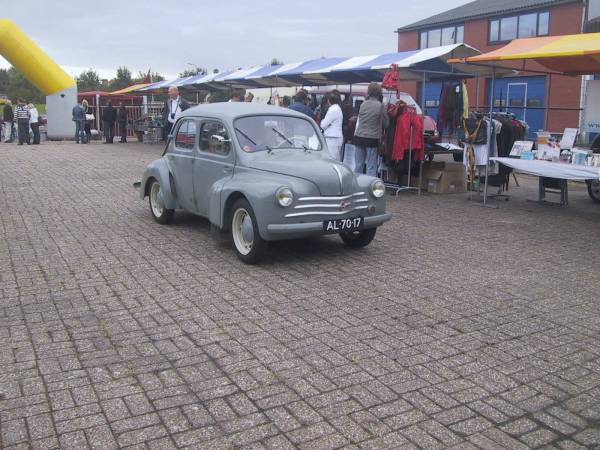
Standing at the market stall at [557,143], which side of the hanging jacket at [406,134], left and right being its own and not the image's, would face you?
left

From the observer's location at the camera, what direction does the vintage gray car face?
facing the viewer and to the right of the viewer

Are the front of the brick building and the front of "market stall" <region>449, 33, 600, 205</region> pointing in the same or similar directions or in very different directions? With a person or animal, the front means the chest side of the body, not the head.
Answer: same or similar directions

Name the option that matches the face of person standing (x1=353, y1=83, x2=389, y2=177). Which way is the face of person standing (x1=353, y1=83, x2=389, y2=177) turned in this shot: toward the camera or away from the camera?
away from the camera

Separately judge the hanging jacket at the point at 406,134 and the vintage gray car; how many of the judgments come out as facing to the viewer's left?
0

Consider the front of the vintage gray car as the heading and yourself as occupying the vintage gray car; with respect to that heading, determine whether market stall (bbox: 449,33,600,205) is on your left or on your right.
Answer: on your left

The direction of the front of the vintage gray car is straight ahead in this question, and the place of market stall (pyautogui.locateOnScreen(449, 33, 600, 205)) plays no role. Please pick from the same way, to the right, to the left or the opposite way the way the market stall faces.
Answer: to the right

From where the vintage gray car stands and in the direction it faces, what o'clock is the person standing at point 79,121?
The person standing is roughly at 7 o'clock from the vintage gray car.

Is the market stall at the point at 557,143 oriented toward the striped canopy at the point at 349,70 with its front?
no

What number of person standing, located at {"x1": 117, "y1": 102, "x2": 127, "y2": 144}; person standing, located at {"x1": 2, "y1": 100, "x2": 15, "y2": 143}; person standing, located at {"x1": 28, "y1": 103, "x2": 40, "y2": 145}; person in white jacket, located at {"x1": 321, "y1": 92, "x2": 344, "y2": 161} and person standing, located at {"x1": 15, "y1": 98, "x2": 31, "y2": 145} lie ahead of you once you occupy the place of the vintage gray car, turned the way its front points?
0

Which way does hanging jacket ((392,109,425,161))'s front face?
toward the camera

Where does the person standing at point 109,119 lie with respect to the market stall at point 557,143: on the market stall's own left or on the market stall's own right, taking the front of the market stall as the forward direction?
on the market stall's own right

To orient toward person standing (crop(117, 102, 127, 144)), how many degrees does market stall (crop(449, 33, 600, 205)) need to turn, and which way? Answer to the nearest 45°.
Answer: approximately 90° to its right

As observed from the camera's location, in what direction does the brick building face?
facing the viewer and to the left of the viewer

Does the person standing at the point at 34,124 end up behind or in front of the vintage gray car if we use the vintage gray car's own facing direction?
behind

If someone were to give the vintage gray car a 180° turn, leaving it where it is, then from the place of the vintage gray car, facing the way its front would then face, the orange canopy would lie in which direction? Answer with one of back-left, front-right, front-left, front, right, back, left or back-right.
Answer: right

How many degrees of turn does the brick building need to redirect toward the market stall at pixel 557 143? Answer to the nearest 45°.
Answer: approximately 45° to its left

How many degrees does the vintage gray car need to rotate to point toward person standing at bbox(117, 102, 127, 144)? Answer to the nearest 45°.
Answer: approximately 135° to its left

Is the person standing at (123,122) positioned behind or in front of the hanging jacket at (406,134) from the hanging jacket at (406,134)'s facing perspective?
behind
